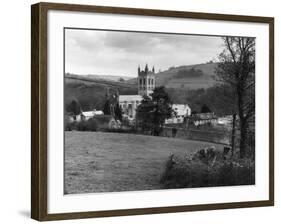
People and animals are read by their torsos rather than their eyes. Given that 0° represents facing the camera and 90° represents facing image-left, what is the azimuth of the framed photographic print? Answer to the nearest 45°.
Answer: approximately 315°
